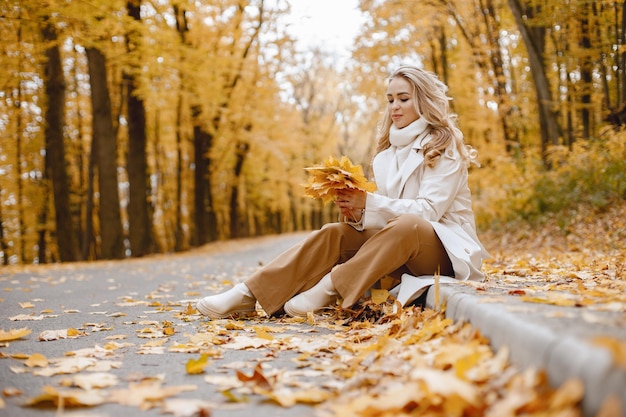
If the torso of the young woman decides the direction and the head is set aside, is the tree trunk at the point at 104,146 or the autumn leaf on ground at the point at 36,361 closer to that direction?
the autumn leaf on ground

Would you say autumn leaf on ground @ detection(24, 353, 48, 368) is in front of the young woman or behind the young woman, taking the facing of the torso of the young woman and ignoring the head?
in front

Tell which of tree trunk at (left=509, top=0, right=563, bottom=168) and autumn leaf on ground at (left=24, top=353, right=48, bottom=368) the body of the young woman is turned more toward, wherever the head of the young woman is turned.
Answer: the autumn leaf on ground

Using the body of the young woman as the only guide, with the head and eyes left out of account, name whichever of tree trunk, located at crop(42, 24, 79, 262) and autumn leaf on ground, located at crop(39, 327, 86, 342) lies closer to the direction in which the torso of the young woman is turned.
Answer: the autumn leaf on ground

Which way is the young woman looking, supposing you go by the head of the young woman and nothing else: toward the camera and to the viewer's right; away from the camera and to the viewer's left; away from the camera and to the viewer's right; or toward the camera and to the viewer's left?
toward the camera and to the viewer's left

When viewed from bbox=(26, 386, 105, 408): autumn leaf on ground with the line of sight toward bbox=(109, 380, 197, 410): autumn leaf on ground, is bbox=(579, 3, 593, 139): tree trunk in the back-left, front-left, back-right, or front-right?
front-left

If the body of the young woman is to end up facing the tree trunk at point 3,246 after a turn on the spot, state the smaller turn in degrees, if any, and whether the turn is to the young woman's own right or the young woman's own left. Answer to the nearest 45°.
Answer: approximately 90° to the young woman's own right

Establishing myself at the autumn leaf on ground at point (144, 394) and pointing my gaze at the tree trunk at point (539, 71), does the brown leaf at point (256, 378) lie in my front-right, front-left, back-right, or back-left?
front-right

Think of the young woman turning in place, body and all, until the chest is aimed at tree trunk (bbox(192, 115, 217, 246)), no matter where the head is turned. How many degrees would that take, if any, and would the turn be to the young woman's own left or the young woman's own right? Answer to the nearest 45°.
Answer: approximately 135° to the young woman's own right

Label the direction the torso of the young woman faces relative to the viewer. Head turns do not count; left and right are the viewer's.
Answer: facing the viewer and to the left of the viewer

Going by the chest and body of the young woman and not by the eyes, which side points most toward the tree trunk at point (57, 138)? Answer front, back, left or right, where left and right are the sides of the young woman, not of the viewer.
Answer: right

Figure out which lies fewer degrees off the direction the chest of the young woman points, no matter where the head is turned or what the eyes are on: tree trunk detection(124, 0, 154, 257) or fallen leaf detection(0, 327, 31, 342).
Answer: the fallen leaf

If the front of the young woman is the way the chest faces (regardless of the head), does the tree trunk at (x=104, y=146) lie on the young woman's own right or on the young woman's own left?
on the young woman's own right
